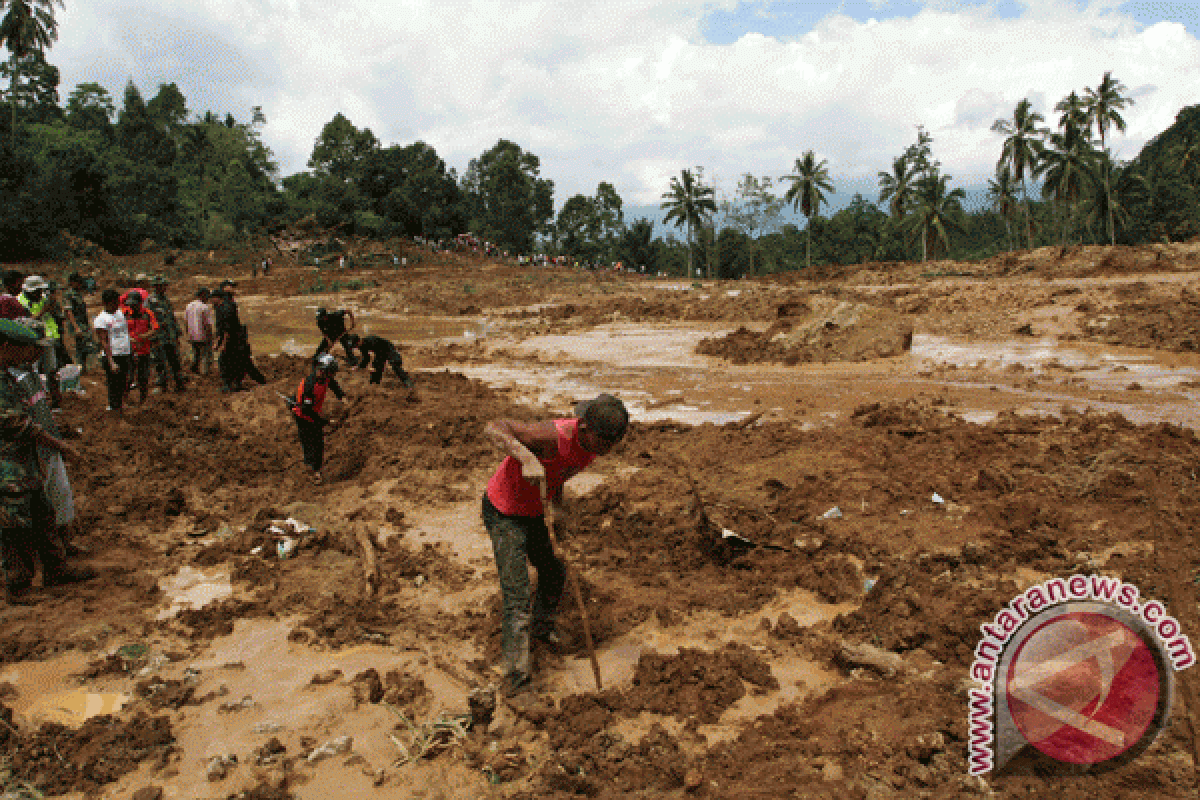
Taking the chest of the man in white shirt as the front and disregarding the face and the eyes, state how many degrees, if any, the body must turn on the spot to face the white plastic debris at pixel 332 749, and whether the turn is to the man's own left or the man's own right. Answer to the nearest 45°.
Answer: approximately 45° to the man's own right

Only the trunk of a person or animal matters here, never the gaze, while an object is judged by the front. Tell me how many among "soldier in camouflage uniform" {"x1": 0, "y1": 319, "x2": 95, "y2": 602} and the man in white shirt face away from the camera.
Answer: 0

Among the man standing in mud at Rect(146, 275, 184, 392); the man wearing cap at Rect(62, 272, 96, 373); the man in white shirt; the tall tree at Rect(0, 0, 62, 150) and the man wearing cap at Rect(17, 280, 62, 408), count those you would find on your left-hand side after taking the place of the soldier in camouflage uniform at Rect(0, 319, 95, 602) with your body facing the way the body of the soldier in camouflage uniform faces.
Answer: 5

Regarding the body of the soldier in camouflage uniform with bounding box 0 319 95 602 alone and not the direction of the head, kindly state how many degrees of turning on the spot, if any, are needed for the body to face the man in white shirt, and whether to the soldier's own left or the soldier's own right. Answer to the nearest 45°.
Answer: approximately 90° to the soldier's own left

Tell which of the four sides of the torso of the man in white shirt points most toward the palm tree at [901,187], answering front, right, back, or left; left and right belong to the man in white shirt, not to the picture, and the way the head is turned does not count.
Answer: left

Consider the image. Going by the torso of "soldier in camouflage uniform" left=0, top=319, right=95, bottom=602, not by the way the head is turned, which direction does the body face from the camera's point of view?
to the viewer's right

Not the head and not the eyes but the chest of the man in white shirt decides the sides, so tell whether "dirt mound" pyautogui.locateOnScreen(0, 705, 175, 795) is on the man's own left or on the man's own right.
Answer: on the man's own right

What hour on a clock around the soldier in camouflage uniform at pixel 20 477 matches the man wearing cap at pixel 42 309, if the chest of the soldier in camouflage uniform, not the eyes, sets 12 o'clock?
The man wearing cap is roughly at 9 o'clock from the soldier in camouflage uniform.

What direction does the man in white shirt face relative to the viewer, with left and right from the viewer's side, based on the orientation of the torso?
facing the viewer and to the right of the viewer

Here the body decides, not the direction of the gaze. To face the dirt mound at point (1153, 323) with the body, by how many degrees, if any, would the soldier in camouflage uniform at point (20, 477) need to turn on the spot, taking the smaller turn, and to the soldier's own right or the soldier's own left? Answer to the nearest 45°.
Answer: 0° — they already face it

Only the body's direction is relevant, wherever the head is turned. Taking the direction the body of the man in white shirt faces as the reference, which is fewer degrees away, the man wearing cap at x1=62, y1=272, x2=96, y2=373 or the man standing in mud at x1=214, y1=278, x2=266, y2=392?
the man standing in mud

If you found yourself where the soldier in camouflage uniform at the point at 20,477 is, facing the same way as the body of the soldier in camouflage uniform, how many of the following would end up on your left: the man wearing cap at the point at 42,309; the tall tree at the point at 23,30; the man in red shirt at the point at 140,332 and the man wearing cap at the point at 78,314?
4

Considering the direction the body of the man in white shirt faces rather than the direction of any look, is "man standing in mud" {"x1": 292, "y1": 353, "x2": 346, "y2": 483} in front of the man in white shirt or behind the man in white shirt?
in front
